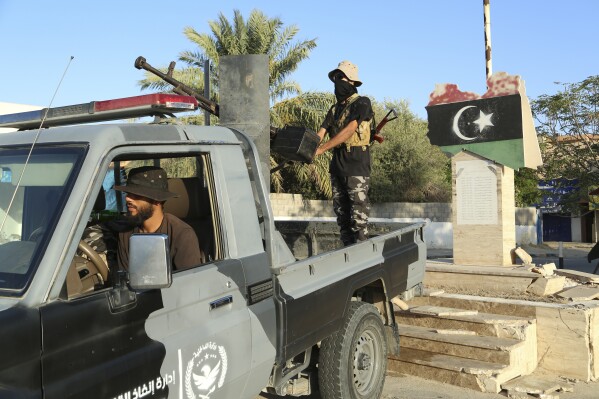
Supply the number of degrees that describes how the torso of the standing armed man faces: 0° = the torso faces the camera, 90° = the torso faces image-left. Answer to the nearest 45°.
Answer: approximately 45°

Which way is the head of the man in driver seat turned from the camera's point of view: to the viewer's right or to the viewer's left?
to the viewer's left

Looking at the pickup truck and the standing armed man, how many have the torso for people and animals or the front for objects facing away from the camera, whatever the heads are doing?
0

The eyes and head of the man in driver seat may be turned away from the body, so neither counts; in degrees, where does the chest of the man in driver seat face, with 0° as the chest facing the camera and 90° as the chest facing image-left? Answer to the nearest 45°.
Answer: approximately 45°

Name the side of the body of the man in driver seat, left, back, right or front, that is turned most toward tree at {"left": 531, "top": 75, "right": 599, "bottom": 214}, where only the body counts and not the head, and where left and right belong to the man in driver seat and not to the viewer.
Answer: back

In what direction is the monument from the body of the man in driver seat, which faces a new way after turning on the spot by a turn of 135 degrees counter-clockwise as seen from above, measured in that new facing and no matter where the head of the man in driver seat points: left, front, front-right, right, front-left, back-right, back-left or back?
front-left

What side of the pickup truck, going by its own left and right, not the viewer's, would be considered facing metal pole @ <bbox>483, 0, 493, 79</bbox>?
back

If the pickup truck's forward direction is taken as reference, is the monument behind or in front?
behind

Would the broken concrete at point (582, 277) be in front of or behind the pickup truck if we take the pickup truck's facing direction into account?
behind

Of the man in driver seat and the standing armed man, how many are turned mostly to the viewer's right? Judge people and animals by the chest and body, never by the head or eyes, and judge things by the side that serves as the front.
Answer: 0

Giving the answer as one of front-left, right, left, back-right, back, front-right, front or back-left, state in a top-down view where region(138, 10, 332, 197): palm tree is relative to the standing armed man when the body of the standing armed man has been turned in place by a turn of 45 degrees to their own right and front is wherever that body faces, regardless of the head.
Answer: right

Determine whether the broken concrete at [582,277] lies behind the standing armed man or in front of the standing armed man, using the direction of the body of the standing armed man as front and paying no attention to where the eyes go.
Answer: behind

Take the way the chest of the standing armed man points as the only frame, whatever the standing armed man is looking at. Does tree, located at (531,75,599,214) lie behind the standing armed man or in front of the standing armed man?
behind
